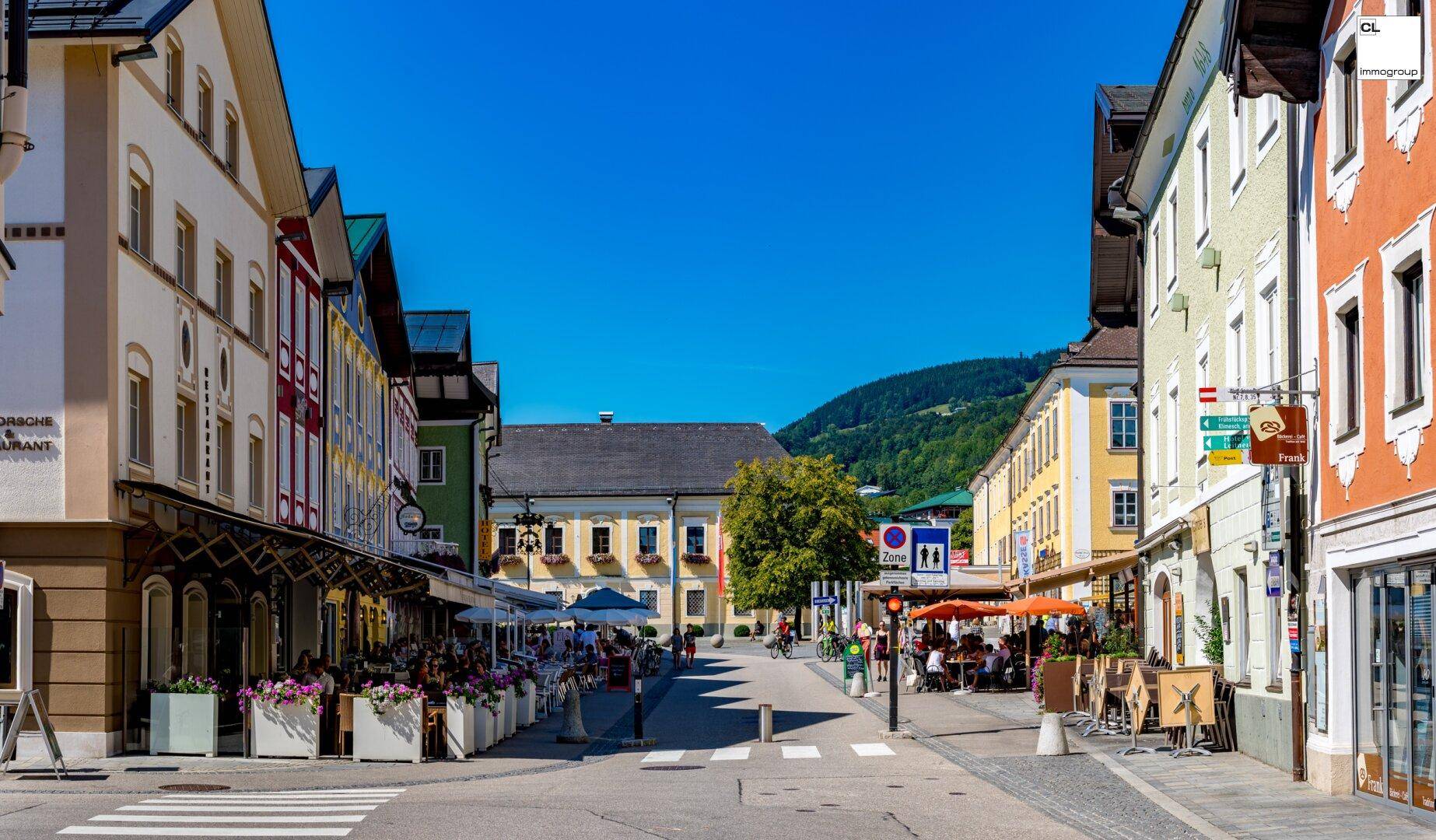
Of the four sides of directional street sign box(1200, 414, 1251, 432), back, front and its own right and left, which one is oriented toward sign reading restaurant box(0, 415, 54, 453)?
right

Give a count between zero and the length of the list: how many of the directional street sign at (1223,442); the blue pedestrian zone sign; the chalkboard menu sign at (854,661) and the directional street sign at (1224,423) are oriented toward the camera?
4

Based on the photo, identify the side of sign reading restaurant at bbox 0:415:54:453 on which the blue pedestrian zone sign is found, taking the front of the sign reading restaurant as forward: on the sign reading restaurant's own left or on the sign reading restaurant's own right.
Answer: on the sign reading restaurant's own left

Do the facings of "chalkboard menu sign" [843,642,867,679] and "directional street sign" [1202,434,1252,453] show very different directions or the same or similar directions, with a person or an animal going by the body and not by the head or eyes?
same or similar directions

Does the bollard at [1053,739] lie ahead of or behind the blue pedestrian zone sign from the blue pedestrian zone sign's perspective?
ahead

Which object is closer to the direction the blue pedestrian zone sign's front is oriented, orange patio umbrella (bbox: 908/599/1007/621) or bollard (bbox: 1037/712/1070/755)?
the bollard

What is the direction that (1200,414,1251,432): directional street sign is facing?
toward the camera

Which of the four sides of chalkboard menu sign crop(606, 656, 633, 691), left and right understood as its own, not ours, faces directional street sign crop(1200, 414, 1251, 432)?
front

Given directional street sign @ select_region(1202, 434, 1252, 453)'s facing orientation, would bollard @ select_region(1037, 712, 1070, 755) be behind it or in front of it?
behind

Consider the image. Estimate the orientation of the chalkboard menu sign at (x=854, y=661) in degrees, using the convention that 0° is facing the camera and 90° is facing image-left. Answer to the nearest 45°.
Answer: approximately 0°

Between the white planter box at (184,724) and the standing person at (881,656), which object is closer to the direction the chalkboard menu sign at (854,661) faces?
the white planter box

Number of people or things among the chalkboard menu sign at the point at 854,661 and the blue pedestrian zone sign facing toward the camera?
2

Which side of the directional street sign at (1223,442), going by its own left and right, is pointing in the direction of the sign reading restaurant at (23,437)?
right

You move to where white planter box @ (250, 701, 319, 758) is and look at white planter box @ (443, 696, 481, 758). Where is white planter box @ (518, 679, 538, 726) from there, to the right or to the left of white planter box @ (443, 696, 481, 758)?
left

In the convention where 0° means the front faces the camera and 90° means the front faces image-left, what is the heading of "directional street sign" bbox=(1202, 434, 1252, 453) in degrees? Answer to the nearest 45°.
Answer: approximately 0°

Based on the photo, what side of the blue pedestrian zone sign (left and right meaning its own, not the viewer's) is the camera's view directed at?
front
